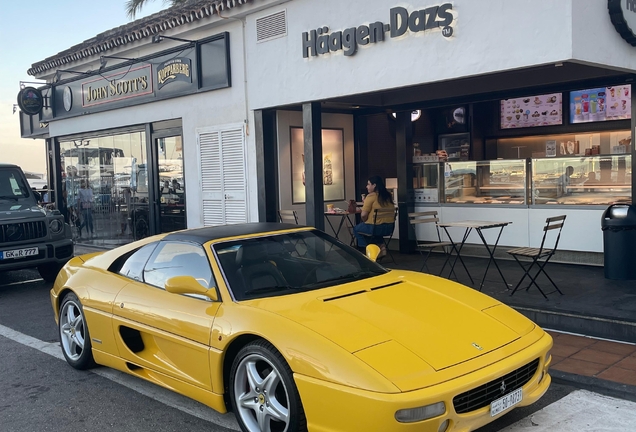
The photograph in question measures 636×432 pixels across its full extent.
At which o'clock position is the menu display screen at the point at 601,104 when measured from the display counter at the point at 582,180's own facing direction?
The menu display screen is roughly at 6 o'clock from the display counter.

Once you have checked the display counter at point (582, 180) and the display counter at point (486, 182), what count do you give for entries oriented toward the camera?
2

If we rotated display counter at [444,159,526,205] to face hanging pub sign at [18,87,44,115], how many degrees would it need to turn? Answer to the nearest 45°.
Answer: approximately 90° to its right

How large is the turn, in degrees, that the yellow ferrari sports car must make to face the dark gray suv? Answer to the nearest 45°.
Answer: approximately 180°

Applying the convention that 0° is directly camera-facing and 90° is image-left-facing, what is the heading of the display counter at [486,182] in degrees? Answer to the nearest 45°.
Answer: approximately 0°

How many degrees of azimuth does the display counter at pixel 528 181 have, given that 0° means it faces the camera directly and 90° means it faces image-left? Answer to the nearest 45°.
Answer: approximately 0°

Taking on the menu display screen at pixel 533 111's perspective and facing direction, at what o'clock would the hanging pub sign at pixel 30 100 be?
The hanging pub sign is roughly at 3 o'clock from the menu display screen.

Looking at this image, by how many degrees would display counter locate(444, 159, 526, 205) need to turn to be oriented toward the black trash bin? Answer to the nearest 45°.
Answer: approximately 45° to its left

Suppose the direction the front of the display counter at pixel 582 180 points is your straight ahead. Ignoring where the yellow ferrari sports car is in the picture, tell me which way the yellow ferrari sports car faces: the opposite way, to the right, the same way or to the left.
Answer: to the left

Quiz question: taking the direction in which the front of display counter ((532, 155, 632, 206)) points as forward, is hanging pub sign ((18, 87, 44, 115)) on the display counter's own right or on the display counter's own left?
on the display counter's own right

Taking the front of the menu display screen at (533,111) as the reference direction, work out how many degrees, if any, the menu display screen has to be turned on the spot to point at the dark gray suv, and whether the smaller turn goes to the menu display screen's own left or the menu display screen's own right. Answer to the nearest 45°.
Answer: approximately 45° to the menu display screen's own right
